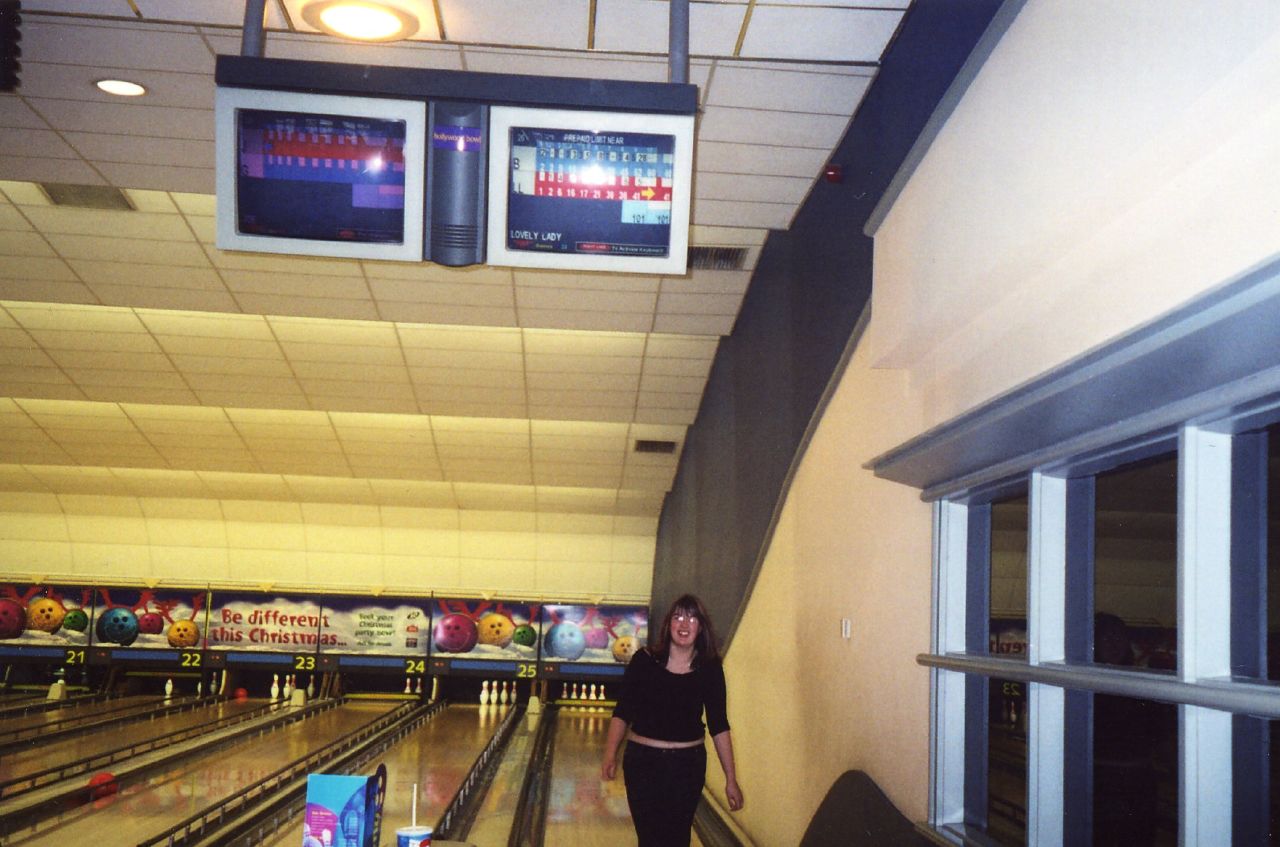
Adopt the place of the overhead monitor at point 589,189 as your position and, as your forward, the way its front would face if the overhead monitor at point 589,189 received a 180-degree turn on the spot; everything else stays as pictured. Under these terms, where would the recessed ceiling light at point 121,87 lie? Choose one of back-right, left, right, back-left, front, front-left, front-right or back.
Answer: front-left

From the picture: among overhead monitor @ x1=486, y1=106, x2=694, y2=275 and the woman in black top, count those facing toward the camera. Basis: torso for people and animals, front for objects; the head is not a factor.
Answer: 2

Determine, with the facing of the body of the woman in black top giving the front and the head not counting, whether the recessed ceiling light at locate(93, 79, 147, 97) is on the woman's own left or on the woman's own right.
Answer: on the woman's own right

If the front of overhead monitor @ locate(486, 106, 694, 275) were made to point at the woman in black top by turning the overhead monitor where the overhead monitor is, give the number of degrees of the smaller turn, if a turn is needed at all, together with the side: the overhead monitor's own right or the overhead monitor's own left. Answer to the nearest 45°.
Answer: approximately 180°
